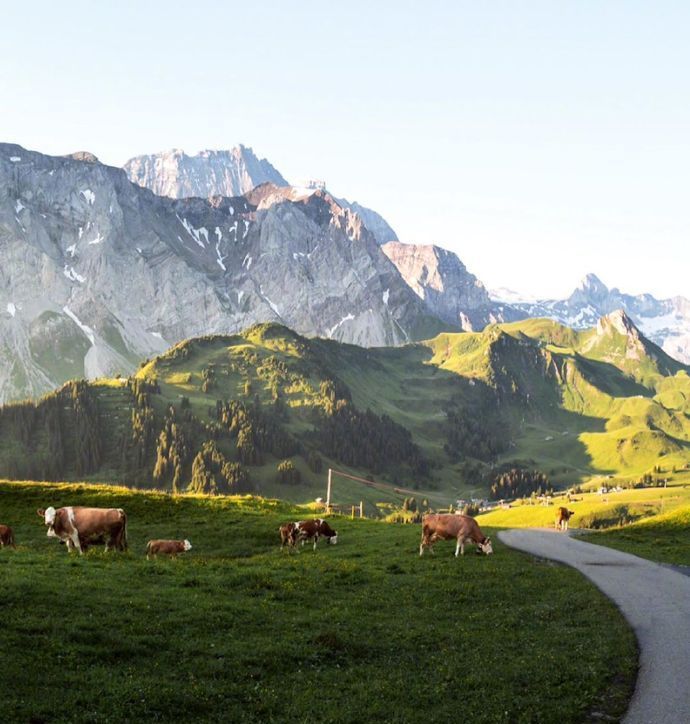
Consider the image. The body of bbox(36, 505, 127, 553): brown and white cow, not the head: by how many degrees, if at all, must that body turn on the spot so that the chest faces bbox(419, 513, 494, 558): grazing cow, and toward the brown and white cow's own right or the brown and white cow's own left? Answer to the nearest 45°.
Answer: approximately 180°

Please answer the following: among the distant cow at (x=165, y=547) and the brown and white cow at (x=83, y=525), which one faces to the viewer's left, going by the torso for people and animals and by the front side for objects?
the brown and white cow

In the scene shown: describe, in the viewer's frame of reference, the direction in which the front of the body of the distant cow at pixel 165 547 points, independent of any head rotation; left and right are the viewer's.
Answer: facing to the right of the viewer

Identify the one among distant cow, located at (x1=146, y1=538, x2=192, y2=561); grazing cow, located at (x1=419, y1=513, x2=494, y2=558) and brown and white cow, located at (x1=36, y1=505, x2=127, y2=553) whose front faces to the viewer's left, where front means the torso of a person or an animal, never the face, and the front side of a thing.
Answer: the brown and white cow

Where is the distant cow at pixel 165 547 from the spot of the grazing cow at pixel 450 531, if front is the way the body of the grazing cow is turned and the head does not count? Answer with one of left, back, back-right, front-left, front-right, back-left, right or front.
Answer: back

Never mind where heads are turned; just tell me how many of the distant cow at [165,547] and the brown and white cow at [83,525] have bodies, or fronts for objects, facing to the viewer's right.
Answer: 1

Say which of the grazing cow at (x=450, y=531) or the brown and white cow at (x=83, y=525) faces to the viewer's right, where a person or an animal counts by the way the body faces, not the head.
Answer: the grazing cow

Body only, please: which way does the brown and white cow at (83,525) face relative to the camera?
to the viewer's left

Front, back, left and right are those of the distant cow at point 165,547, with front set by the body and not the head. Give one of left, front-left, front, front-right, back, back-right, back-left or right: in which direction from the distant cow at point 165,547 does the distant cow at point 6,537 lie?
back

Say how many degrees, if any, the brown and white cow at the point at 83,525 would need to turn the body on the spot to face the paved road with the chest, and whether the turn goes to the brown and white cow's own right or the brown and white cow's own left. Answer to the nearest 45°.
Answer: approximately 135° to the brown and white cow's own left

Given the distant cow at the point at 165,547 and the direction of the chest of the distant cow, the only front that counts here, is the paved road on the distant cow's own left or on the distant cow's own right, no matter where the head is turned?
on the distant cow's own right

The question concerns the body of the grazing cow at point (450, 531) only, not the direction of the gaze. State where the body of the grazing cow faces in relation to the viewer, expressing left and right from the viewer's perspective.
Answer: facing to the right of the viewer

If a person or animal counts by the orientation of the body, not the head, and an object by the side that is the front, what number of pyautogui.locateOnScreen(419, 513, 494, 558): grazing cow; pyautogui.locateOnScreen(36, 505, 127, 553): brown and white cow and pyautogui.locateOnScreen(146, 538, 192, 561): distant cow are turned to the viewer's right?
2

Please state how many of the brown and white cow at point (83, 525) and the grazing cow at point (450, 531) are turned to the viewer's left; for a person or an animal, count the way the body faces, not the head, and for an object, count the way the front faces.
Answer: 1

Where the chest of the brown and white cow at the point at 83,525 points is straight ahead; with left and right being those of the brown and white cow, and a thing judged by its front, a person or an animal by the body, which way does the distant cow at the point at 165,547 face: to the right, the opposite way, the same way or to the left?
the opposite way
